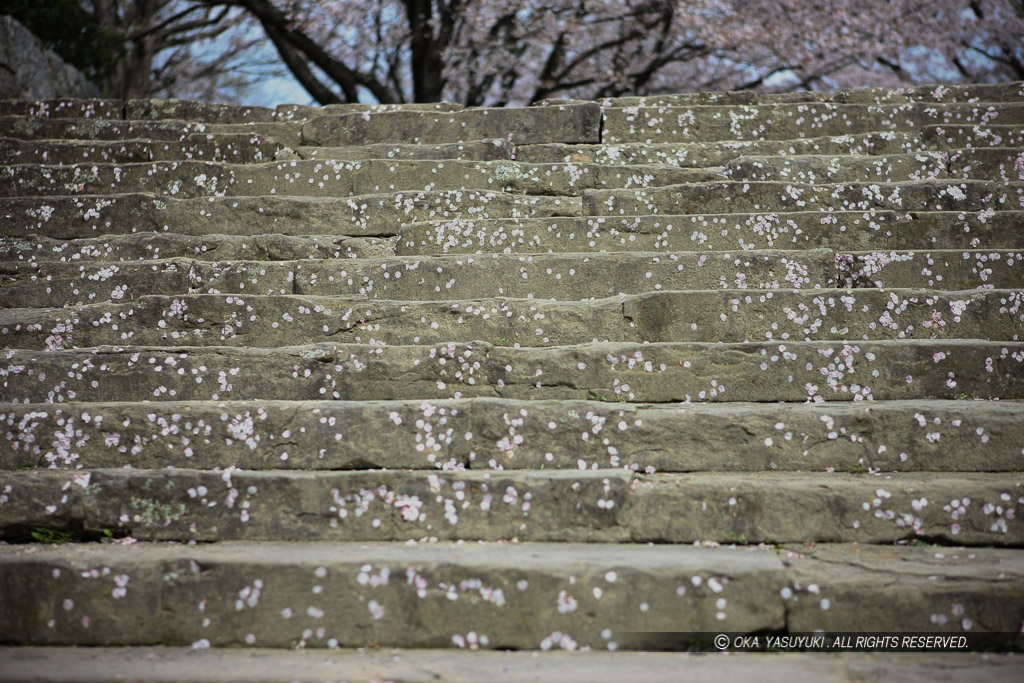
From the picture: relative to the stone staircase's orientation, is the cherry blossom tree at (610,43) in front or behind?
behind

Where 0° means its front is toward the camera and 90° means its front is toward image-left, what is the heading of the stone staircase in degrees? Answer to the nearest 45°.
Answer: approximately 0°
